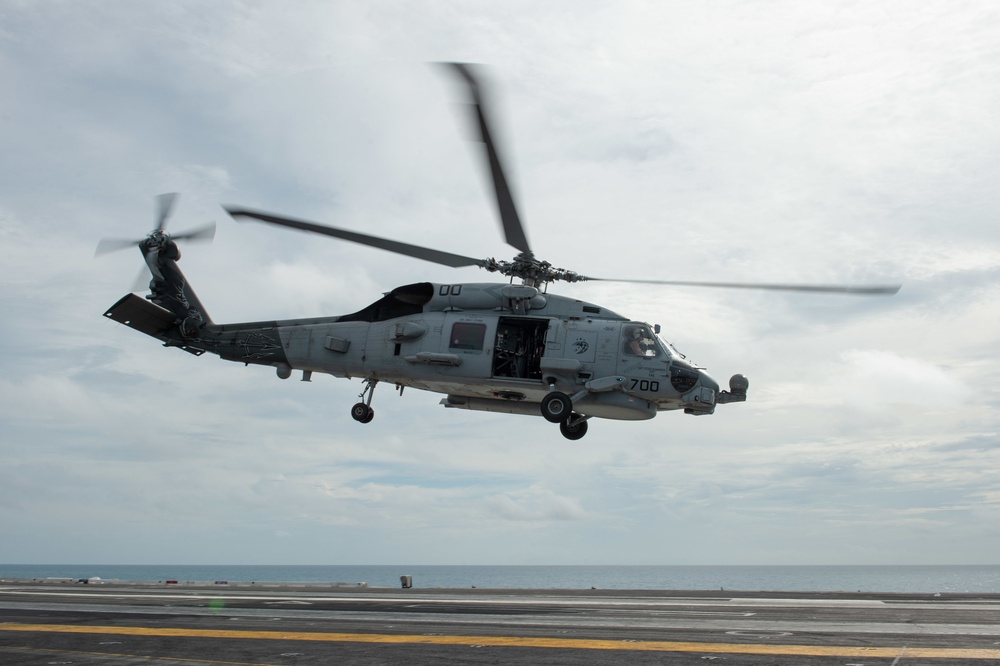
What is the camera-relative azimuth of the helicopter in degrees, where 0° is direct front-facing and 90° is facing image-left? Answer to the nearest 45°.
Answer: approximately 270°
